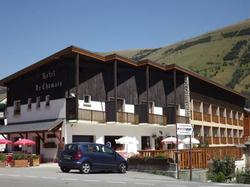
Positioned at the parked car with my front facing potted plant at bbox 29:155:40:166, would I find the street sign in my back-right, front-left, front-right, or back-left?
back-right

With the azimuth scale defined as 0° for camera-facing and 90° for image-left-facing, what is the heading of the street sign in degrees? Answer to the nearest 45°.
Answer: approximately 0°

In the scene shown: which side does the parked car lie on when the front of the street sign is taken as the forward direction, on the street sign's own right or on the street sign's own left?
on the street sign's own right

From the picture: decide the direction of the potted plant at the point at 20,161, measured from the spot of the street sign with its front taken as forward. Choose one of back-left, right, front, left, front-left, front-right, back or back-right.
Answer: back-right

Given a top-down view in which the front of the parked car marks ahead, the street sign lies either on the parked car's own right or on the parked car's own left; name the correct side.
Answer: on the parked car's own right

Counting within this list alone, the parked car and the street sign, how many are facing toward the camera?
1

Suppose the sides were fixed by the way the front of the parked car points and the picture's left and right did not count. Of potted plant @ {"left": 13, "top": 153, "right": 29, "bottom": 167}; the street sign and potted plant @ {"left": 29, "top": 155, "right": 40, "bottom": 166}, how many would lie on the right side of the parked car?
1

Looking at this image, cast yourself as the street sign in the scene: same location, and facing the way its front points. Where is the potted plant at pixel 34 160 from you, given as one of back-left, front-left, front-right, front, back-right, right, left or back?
back-right
